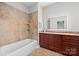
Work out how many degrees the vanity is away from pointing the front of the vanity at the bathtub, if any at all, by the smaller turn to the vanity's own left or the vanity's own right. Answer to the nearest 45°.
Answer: approximately 45° to the vanity's own right

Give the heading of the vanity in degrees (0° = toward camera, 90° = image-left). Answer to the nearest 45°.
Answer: approximately 45°

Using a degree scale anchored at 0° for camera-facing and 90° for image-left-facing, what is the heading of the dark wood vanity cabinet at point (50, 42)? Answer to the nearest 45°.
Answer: approximately 45°
